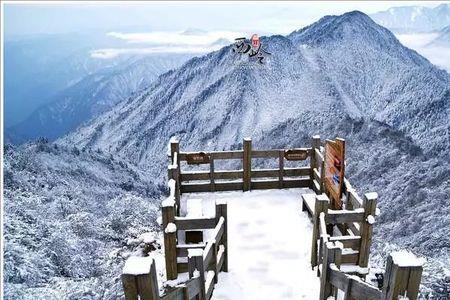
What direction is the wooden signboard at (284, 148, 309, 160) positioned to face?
toward the camera

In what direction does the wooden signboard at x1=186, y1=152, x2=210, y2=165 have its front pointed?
toward the camera

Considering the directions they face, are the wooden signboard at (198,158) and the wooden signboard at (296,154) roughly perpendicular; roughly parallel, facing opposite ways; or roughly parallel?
roughly parallel

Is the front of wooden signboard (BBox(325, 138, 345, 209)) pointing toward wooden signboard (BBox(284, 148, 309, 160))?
no

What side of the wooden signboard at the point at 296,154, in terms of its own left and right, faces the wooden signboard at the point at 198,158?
right

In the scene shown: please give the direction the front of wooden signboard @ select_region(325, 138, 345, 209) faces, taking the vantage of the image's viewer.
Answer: facing the viewer and to the left of the viewer

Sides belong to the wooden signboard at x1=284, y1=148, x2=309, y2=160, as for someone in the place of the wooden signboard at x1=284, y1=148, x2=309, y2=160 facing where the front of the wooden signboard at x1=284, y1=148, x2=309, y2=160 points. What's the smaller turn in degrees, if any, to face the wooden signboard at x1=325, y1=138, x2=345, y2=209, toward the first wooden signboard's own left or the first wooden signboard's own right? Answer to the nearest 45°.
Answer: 0° — it already faces it

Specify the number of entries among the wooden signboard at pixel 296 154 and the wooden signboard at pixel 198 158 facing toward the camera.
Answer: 2

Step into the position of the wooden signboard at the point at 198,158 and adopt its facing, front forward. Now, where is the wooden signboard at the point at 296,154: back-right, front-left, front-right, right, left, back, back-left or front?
left
